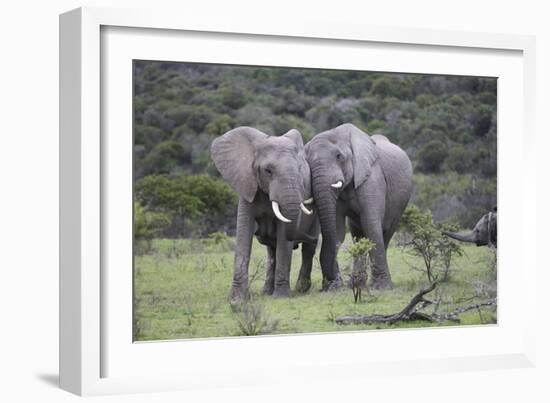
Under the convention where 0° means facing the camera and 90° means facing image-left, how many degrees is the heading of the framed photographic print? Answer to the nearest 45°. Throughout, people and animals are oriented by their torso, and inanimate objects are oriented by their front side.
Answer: approximately 315°
